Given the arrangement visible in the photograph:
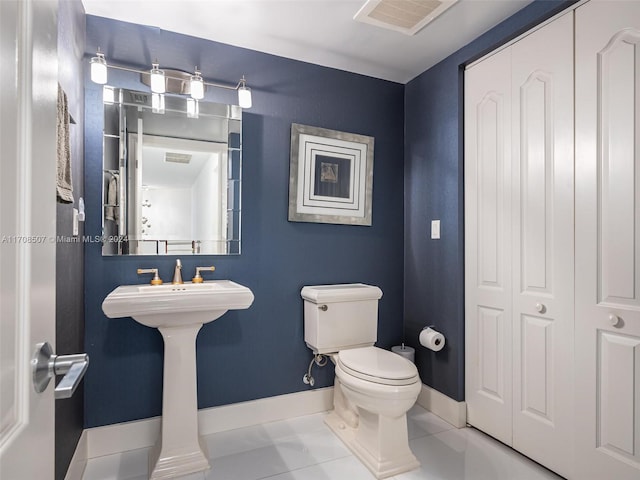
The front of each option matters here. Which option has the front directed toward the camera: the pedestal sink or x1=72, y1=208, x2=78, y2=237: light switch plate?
the pedestal sink

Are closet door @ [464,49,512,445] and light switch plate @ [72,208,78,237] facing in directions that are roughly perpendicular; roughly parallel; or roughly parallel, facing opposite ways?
roughly parallel, facing opposite ways

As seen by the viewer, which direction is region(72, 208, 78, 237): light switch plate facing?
to the viewer's right

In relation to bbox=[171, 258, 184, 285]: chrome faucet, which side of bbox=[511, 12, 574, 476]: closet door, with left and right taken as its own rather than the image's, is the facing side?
front

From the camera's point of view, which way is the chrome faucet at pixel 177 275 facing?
toward the camera

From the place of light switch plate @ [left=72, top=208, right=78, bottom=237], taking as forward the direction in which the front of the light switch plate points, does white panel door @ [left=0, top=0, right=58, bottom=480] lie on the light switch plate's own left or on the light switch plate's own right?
on the light switch plate's own right

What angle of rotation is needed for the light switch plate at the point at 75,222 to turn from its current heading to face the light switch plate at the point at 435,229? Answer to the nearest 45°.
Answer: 0° — it already faces it

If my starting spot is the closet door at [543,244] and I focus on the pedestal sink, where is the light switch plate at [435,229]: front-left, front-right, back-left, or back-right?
front-right

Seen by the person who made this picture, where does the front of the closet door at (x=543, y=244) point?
facing the viewer and to the left of the viewer

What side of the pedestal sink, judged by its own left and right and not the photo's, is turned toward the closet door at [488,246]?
left

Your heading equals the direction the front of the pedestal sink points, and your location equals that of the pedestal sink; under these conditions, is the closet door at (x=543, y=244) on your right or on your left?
on your left

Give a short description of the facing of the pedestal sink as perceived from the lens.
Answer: facing the viewer

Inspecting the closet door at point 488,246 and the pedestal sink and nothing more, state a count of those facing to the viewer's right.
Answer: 0

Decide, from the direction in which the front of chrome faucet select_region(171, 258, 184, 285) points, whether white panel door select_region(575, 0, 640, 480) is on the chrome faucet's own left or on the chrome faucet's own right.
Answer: on the chrome faucet's own left

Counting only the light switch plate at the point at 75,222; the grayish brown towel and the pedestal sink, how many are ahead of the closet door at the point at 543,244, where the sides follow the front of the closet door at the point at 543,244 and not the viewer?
3
